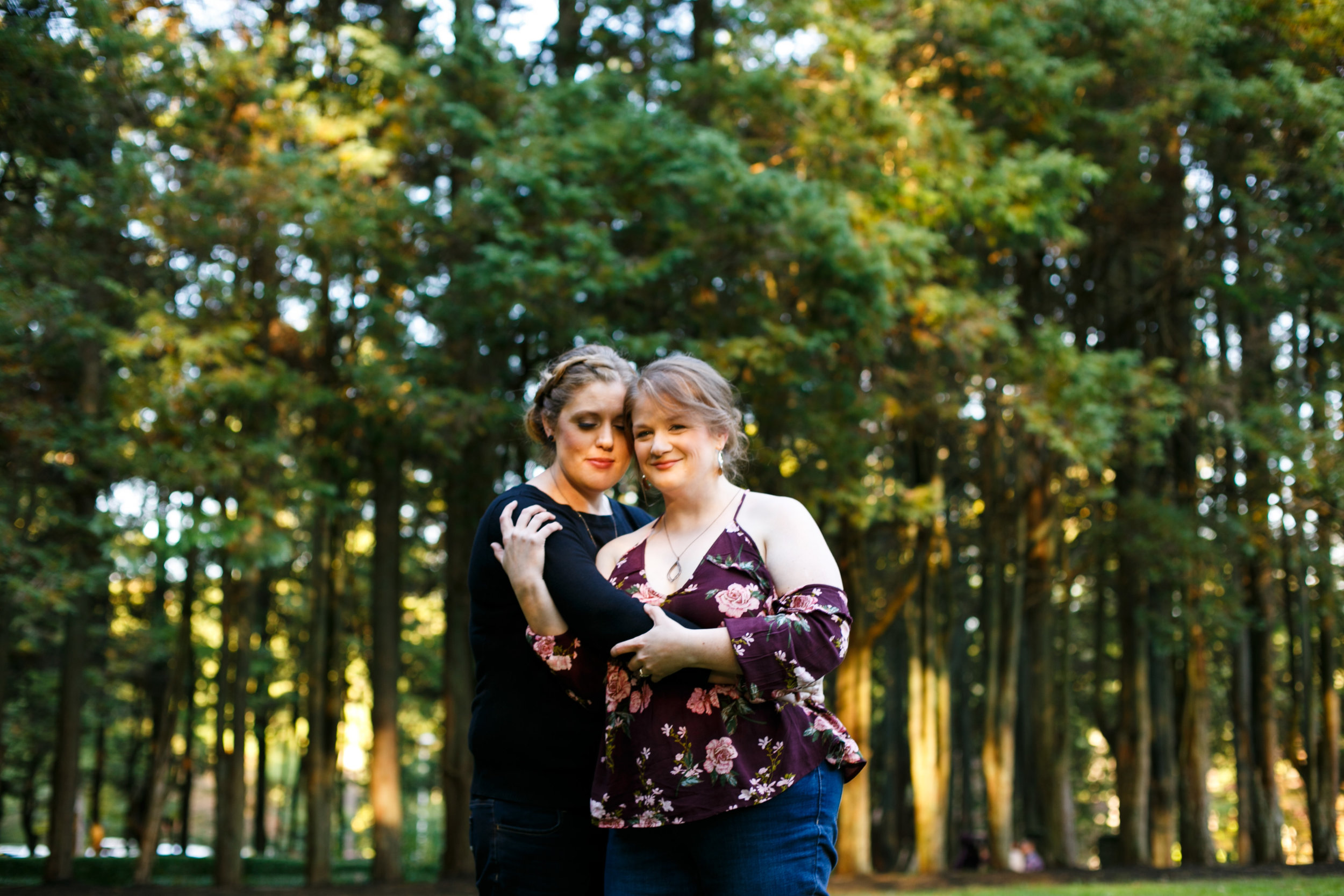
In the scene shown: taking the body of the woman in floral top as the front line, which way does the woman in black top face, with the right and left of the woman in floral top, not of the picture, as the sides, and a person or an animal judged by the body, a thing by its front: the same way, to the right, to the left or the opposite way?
to the left

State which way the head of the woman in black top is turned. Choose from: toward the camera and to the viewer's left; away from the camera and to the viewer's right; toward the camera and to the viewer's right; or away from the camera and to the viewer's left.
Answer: toward the camera and to the viewer's right

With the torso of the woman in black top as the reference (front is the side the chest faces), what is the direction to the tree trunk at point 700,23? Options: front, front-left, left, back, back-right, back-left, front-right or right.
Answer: back-left

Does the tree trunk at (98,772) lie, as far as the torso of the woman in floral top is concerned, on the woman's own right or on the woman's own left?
on the woman's own right

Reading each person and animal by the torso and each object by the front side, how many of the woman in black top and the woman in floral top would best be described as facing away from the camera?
0

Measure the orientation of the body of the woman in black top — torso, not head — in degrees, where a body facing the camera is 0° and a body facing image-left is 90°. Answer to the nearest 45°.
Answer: approximately 315°

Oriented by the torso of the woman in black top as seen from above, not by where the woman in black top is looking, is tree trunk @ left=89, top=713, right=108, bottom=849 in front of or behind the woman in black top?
behind
